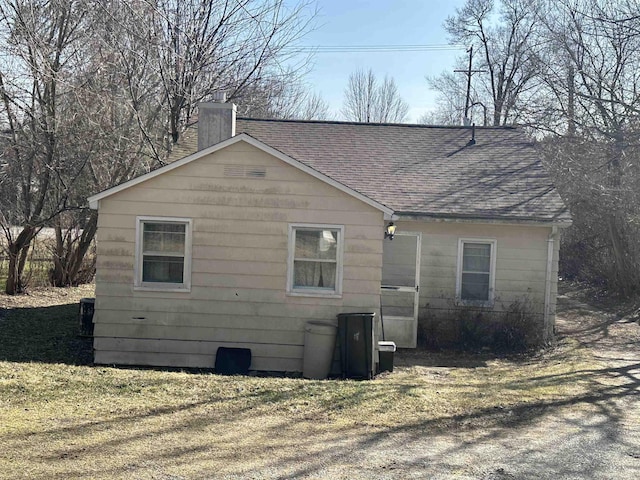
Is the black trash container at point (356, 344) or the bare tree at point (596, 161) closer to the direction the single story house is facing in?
the black trash container

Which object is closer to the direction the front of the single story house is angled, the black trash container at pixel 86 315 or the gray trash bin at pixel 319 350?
the gray trash bin

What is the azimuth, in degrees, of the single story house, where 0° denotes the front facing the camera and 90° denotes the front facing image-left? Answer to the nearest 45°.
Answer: approximately 0°

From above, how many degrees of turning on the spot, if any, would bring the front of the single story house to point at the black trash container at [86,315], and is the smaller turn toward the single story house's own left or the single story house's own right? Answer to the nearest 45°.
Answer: approximately 135° to the single story house's own right
